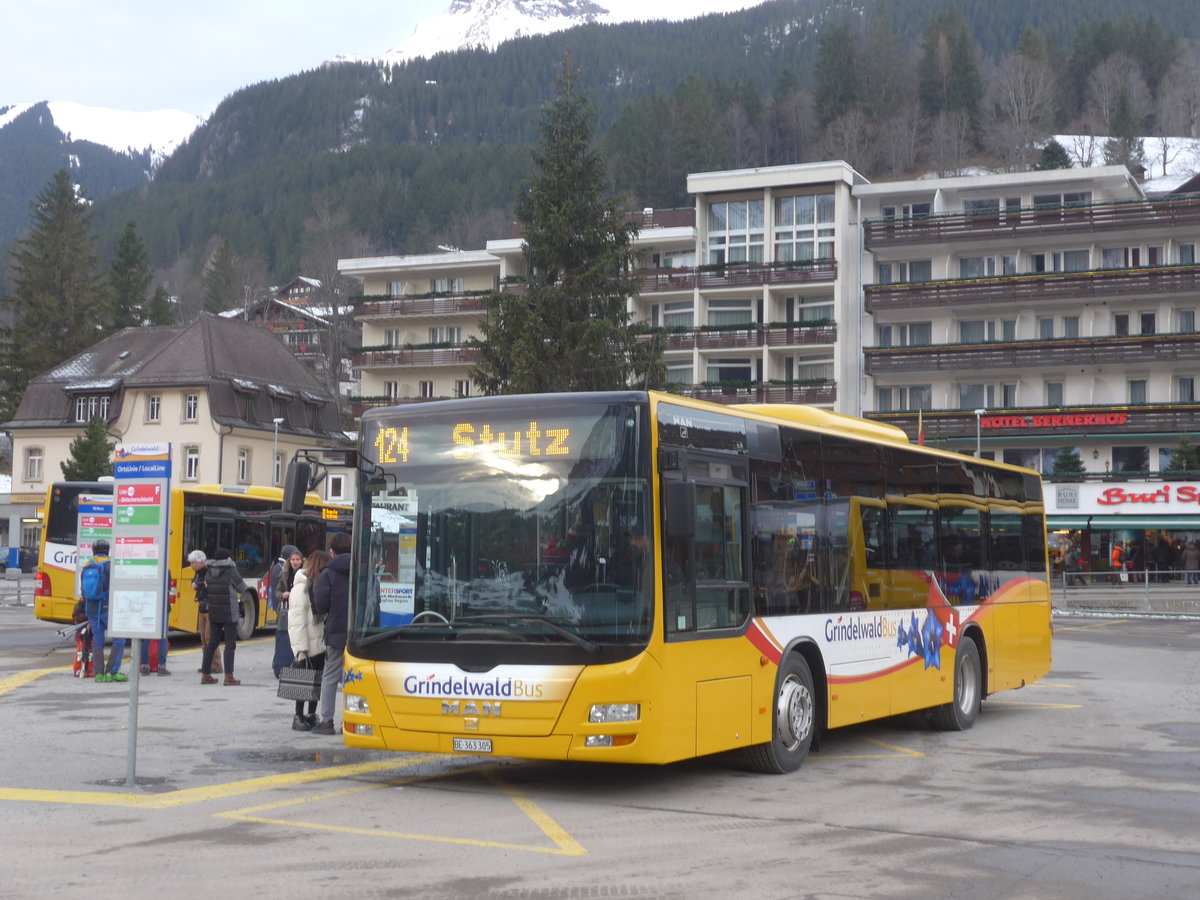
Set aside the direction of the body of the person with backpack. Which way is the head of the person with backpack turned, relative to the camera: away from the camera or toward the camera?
away from the camera

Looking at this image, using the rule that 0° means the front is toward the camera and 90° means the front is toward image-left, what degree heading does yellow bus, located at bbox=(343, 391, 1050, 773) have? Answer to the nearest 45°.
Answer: approximately 45°

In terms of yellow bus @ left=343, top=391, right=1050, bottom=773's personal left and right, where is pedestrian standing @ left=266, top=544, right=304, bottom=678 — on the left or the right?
on its right

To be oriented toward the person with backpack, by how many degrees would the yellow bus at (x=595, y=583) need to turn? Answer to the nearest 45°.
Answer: approximately 90° to its right

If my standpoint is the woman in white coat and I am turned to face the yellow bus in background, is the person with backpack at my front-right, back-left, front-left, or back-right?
front-left

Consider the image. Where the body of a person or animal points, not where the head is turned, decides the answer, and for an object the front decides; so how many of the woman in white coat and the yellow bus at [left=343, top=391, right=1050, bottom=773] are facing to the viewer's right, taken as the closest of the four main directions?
1

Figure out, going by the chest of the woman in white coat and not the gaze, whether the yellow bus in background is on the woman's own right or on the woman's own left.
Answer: on the woman's own left

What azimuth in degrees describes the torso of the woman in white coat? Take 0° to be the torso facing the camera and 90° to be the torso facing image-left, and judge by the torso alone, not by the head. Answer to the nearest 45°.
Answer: approximately 270°

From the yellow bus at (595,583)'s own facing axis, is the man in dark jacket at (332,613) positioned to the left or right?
on its right

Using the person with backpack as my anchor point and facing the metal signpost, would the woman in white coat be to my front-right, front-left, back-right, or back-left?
front-left
